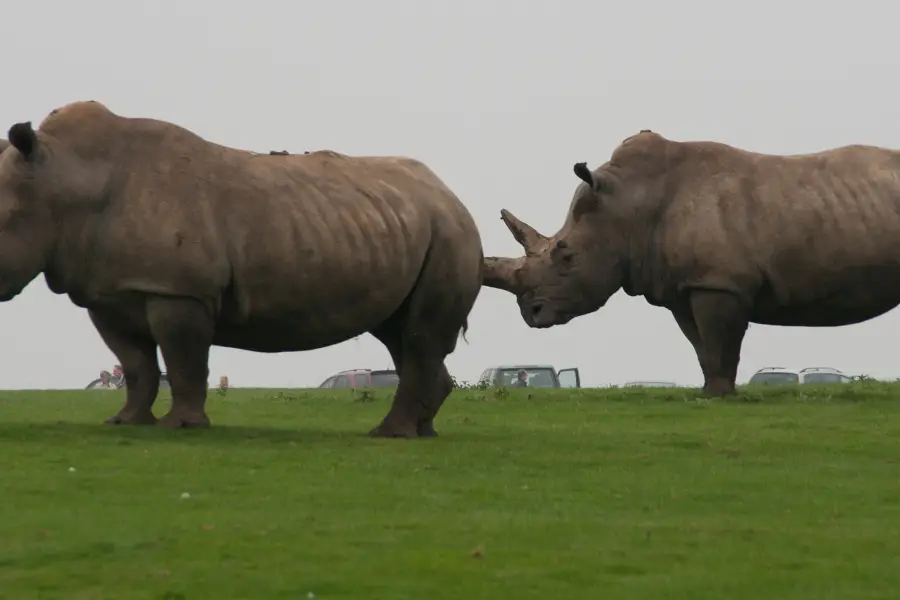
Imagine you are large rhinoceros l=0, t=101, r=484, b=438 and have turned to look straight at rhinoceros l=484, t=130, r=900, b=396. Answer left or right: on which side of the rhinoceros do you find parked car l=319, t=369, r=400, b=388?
left

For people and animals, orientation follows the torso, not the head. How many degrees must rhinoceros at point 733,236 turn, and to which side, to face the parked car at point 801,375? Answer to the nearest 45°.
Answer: approximately 90° to its right

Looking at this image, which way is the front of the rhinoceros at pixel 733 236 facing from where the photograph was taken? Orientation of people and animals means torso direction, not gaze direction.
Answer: facing to the left of the viewer

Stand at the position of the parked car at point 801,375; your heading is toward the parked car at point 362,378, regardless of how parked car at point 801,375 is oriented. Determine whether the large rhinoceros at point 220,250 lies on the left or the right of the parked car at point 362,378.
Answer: left

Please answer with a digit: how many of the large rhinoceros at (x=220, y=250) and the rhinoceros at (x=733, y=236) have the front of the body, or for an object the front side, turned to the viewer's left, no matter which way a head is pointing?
2

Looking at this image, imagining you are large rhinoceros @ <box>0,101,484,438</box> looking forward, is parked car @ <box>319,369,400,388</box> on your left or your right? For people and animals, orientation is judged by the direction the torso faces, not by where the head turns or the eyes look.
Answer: on your right

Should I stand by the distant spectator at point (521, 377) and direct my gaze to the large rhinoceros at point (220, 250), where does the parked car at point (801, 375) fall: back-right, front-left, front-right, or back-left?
back-left

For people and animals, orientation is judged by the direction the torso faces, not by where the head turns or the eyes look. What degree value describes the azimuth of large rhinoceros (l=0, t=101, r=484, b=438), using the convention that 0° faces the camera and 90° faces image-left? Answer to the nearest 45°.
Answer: approximately 90°
